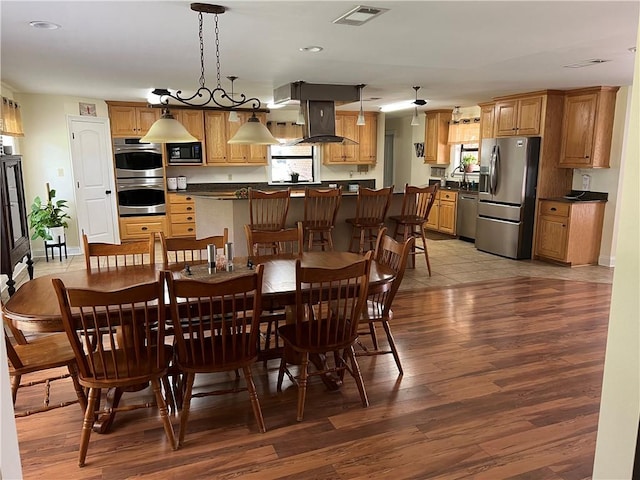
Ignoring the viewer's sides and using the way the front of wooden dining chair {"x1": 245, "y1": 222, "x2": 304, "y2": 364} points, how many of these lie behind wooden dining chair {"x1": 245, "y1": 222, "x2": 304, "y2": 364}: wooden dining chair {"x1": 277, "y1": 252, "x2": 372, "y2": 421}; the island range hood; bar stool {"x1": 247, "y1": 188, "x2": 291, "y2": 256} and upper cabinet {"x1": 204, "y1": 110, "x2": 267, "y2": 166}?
3

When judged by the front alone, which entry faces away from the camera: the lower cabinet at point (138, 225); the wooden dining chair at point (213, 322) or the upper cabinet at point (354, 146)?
the wooden dining chair

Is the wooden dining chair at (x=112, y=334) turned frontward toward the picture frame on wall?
yes

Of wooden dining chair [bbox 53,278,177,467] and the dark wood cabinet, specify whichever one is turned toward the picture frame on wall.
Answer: the wooden dining chair

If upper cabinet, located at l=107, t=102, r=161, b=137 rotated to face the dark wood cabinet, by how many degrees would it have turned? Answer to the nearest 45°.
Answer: approximately 45° to its right

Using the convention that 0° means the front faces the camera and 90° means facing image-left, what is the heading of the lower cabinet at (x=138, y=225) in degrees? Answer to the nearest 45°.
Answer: approximately 0°

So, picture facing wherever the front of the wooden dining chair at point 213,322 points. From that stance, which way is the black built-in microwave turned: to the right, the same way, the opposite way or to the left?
the opposite way

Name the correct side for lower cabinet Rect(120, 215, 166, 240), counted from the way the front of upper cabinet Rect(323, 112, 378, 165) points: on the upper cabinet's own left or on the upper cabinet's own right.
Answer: on the upper cabinet's own right

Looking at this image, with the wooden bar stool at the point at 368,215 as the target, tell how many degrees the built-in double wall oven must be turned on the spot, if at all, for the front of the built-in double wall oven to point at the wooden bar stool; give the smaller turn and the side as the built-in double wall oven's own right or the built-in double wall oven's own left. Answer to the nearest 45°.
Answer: approximately 45° to the built-in double wall oven's own left

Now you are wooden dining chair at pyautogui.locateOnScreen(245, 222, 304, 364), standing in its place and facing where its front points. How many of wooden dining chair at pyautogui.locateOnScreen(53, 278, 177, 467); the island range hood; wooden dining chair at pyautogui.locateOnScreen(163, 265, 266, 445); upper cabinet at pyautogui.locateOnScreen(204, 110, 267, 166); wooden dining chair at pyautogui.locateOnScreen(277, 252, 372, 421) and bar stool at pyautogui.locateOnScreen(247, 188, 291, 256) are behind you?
3
